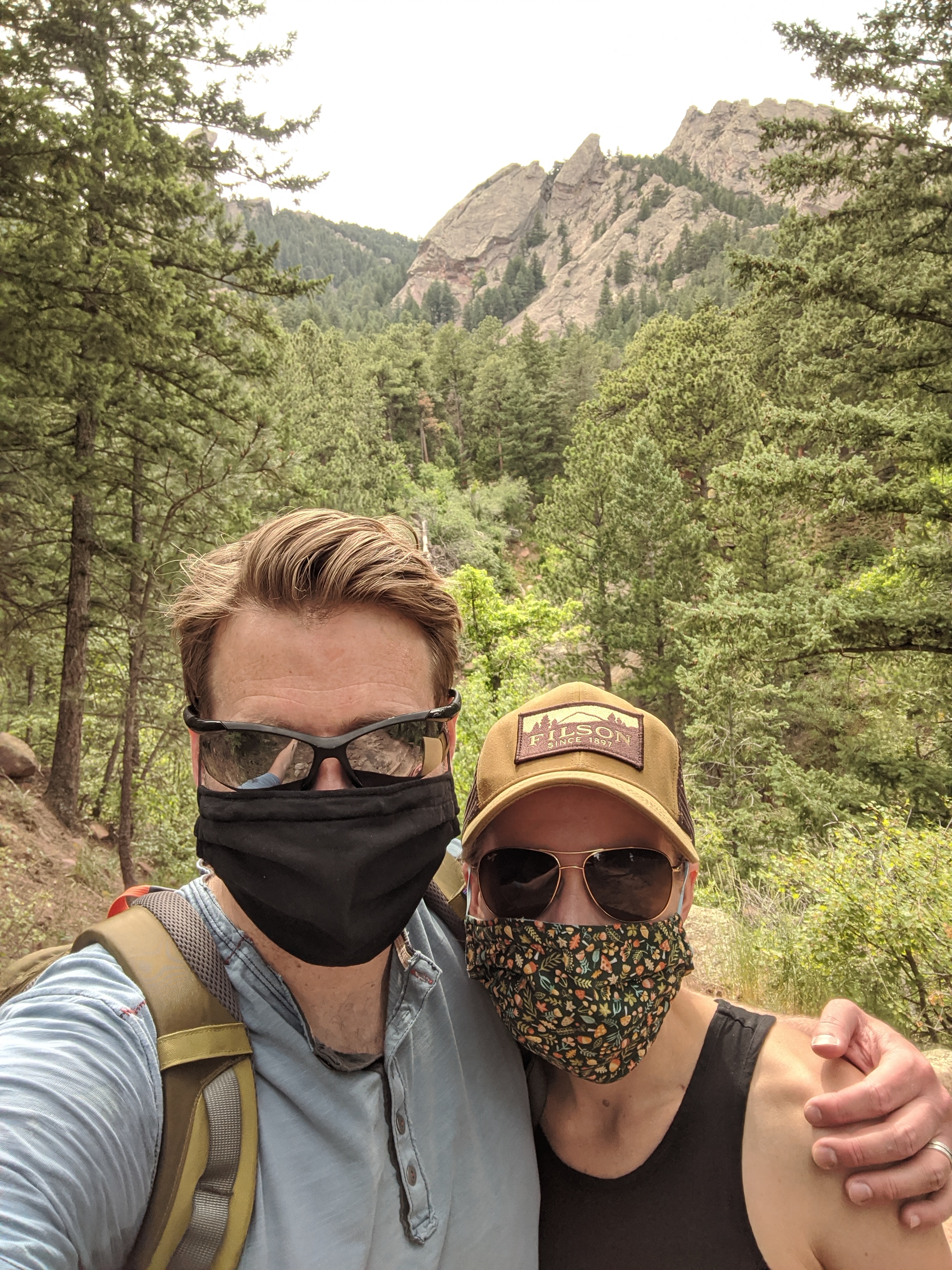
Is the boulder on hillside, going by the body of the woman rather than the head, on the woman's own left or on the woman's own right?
on the woman's own right

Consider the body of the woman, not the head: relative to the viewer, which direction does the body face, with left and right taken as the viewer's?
facing the viewer

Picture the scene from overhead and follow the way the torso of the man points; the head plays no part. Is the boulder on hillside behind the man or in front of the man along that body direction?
behind

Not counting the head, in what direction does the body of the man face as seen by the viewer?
toward the camera

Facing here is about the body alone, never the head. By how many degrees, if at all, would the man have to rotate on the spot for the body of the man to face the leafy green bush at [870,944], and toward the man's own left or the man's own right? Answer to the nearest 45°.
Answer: approximately 135° to the man's own left

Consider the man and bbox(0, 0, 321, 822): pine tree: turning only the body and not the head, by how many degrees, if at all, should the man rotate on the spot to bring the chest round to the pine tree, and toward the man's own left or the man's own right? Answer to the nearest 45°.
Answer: approximately 135° to the man's own right

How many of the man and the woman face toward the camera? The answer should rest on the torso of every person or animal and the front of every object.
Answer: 2
